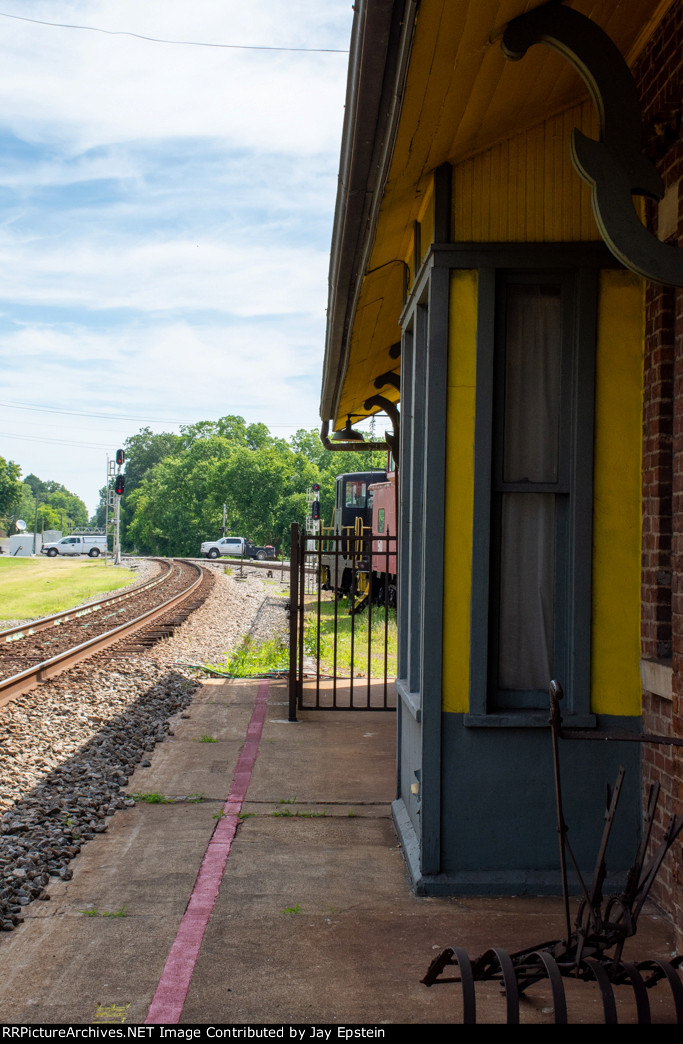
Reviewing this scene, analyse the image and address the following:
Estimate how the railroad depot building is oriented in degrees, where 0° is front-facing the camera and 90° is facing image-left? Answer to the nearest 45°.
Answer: approximately 90°

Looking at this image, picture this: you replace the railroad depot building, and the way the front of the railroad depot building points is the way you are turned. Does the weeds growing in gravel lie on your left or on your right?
on your right

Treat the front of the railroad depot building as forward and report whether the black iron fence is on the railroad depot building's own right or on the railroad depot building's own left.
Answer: on the railroad depot building's own right

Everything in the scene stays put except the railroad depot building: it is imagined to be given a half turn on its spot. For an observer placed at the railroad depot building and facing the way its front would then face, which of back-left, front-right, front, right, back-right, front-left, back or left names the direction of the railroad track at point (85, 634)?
back-left
